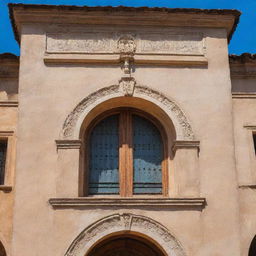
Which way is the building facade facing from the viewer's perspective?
toward the camera
